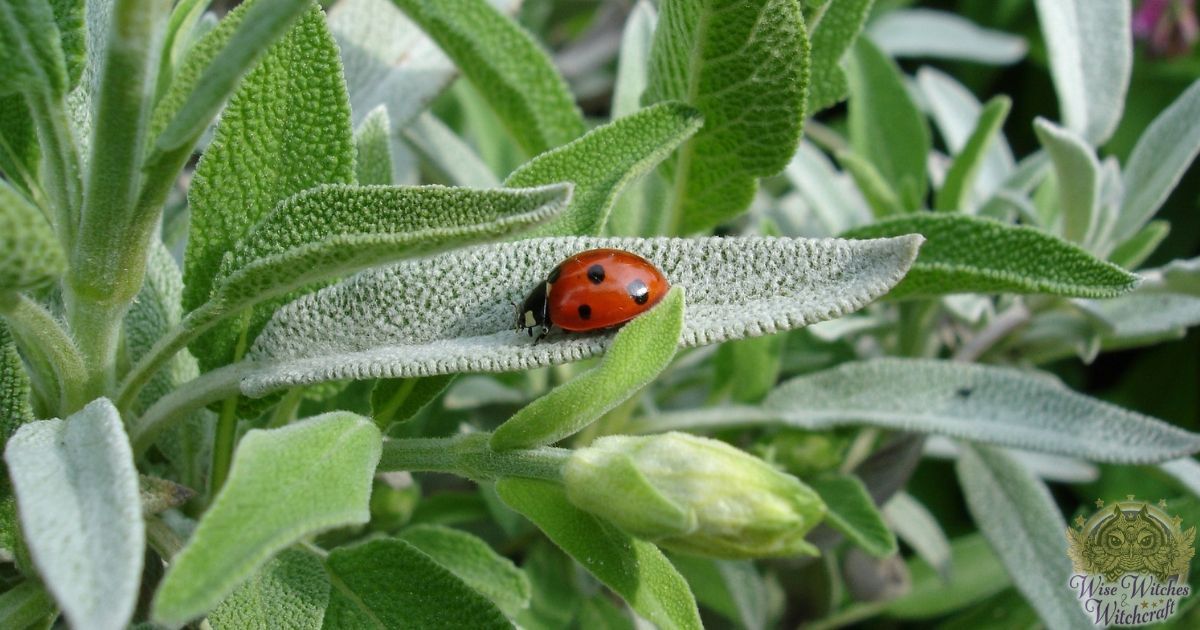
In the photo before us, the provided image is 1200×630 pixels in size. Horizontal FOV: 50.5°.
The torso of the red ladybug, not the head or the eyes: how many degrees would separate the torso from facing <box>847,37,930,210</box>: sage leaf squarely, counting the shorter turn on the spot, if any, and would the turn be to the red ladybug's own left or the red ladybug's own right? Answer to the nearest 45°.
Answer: approximately 135° to the red ladybug's own right

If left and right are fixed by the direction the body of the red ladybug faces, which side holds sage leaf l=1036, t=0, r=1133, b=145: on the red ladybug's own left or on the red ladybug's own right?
on the red ladybug's own right

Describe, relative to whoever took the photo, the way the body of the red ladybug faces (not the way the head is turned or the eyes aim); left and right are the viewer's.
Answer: facing to the left of the viewer

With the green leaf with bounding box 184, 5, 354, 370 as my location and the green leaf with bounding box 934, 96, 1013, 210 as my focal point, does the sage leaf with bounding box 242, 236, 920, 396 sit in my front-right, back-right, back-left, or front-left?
front-right
